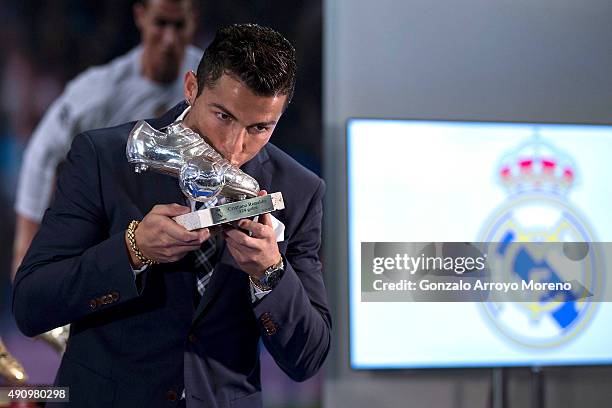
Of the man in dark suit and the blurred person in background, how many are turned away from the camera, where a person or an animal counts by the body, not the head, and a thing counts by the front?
0

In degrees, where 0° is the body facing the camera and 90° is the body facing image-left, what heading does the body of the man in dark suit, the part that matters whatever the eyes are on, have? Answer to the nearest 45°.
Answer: approximately 0°

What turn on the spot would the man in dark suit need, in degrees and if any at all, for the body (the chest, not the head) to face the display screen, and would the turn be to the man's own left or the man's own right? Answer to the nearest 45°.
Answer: approximately 135° to the man's own left

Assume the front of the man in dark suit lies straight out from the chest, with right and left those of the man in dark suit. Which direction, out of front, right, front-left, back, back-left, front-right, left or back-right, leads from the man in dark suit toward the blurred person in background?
back

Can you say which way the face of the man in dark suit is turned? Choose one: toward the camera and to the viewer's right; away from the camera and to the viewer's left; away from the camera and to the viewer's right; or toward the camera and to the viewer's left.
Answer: toward the camera and to the viewer's right
